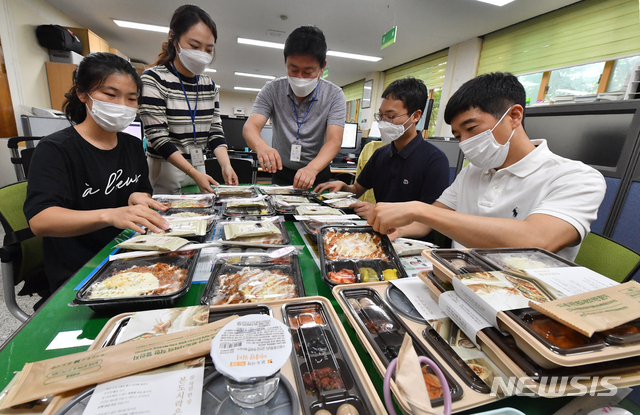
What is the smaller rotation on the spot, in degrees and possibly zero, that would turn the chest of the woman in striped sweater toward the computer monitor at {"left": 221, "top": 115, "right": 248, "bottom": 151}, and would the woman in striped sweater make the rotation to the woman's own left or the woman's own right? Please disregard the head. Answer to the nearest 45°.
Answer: approximately 135° to the woman's own left

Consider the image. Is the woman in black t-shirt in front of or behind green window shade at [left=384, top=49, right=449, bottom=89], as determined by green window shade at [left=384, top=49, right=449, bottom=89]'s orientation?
in front

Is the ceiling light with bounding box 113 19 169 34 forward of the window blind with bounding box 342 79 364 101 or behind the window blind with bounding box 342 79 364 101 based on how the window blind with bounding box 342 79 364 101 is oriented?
forward

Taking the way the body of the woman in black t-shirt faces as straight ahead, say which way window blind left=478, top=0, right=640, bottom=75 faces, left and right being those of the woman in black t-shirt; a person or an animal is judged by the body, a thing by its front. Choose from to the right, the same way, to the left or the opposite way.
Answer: the opposite way

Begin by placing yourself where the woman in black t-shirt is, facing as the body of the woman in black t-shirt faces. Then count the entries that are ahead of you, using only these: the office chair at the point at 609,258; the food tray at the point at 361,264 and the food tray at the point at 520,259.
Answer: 3

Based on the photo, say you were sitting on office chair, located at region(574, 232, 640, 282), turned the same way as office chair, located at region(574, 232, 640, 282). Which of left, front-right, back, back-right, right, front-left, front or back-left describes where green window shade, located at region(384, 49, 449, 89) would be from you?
right

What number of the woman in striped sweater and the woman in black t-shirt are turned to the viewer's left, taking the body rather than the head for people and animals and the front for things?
0

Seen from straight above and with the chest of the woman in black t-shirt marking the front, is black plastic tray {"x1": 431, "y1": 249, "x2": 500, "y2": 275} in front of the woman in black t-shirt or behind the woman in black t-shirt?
in front

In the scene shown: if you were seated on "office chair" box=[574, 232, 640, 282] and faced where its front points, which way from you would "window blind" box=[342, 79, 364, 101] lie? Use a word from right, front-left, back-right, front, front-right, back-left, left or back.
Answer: right

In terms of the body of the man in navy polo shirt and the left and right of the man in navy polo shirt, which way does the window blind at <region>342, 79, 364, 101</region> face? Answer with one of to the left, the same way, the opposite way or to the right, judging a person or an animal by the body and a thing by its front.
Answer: the same way

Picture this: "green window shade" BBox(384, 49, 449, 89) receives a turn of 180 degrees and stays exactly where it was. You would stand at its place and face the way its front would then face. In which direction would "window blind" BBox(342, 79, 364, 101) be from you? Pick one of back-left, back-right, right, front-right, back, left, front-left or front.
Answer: left

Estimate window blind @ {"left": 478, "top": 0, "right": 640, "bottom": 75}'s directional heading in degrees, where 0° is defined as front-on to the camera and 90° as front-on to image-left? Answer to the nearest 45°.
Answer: approximately 45°

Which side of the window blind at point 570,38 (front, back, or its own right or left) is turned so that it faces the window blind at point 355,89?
right

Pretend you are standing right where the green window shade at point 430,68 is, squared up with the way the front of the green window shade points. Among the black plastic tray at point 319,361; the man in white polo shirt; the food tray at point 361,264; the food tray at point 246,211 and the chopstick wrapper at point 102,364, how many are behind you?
0

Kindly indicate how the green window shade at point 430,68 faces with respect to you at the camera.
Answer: facing the viewer and to the left of the viewer

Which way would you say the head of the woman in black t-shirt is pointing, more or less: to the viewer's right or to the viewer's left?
to the viewer's right

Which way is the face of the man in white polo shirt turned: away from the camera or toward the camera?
toward the camera

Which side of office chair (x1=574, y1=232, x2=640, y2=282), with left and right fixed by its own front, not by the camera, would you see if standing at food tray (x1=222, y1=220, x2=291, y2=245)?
front
